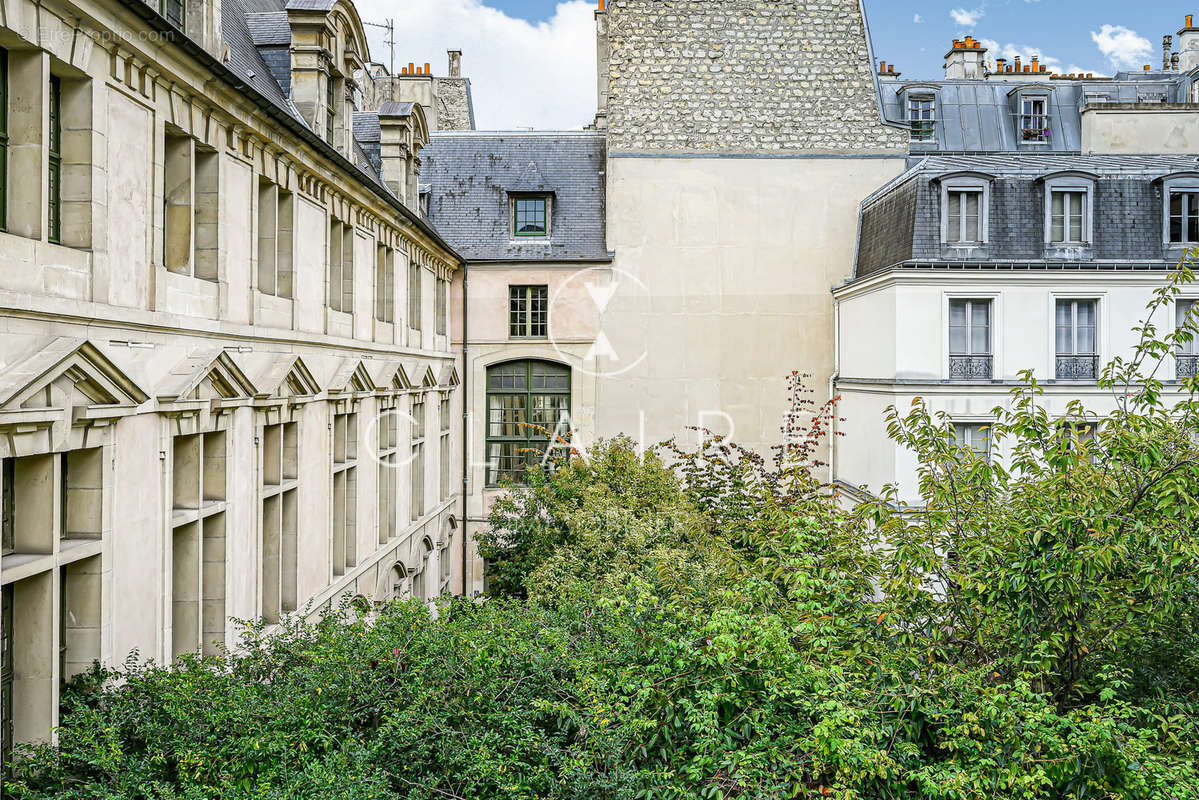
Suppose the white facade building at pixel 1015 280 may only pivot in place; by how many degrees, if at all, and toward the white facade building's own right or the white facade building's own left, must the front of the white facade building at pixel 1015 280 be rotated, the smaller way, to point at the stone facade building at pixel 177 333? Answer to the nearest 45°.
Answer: approximately 45° to the white facade building's own right

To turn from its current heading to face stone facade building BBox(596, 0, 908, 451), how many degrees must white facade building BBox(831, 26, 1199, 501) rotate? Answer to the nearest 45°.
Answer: approximately 90° to its right

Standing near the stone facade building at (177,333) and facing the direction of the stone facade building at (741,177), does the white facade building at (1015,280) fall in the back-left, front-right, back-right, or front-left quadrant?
front-right

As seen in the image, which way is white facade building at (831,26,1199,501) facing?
toward the camera
